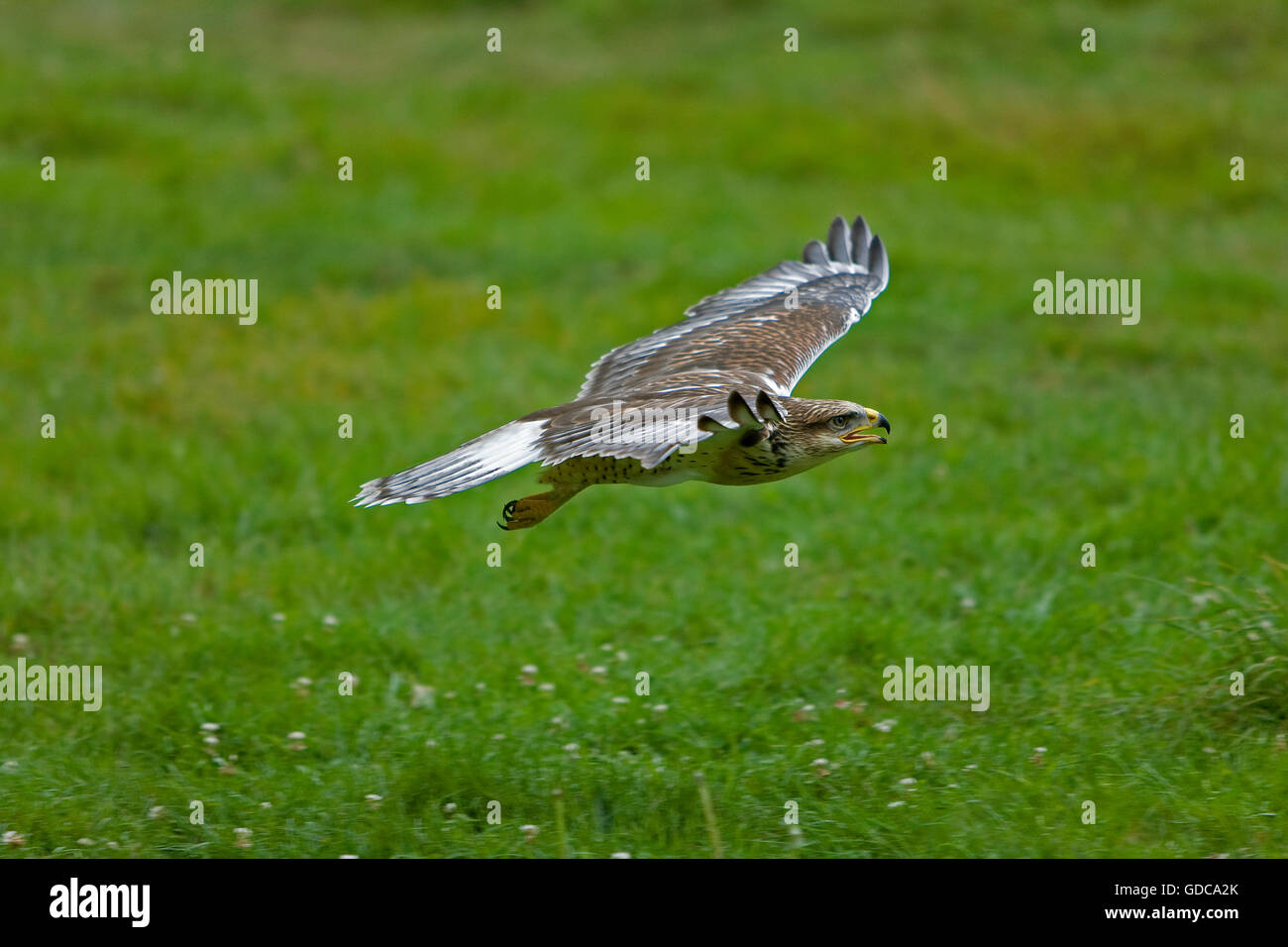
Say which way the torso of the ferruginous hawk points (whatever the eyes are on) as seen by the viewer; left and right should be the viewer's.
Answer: facing to the right of the viewer
